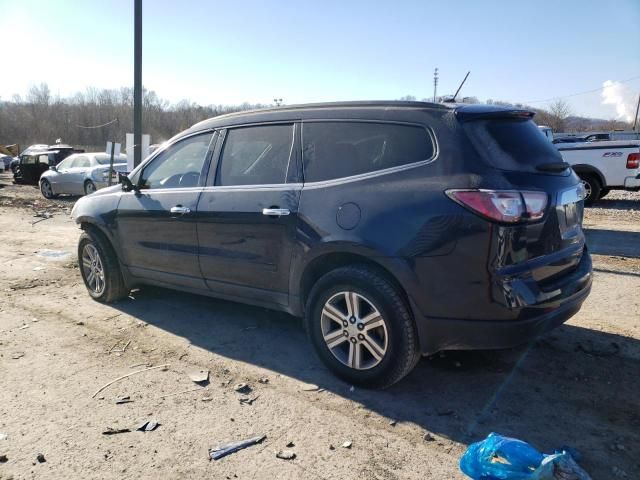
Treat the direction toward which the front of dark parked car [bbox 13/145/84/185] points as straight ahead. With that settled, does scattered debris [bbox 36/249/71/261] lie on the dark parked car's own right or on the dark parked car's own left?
on the dark parked car's own left

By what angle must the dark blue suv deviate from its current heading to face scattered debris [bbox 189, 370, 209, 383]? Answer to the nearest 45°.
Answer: approximately 45° to its left

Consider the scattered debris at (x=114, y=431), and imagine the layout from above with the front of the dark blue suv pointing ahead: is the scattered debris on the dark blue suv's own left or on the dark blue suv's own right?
on the dark blue suv's own left

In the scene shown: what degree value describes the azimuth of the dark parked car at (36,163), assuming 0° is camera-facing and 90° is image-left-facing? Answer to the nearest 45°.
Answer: approximately 45°

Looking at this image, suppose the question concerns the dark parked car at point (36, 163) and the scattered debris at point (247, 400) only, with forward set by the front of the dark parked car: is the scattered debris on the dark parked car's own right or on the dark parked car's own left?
on the dark parked car's own left

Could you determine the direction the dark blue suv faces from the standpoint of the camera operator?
facing away from the viewer and to the left of the viewer

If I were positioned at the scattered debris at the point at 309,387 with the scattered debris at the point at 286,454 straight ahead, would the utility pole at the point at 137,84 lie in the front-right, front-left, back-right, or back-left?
back-right

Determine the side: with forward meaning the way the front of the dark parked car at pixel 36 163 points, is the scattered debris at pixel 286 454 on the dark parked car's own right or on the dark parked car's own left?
on the dark parked car's own left

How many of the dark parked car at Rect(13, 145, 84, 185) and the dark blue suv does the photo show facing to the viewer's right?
0

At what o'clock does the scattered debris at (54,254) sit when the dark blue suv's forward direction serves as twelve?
The scattered debris is roughly at 12 o'clock from the dark blue suv.

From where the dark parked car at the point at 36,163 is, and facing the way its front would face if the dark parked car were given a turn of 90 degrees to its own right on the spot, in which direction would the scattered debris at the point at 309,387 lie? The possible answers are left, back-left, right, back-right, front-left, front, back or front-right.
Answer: back-left

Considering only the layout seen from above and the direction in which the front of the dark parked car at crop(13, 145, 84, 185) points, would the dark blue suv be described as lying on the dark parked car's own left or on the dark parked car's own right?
on the dark parked car's own left

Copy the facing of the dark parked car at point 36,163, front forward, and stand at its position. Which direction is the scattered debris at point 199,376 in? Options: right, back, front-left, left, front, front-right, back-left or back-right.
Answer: front-left

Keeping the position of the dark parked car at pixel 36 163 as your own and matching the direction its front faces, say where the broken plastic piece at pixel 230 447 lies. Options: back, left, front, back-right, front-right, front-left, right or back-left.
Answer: front-left
